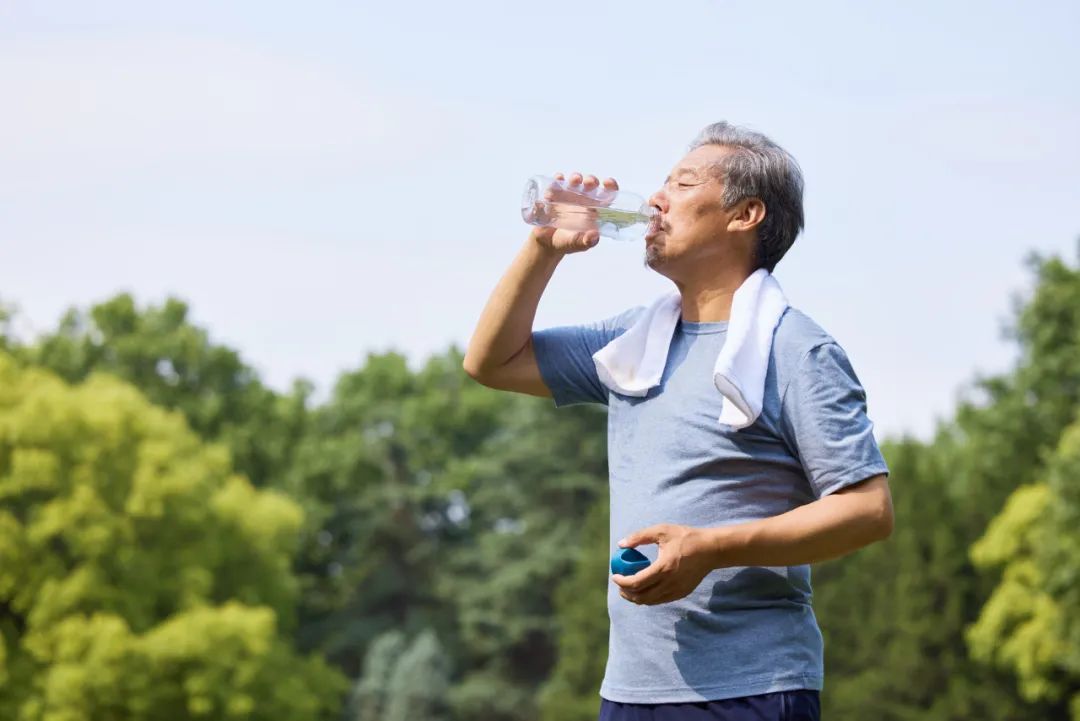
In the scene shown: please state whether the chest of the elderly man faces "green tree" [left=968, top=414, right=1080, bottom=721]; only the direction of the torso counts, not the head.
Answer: no

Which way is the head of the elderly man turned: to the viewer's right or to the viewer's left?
to the viewer's left

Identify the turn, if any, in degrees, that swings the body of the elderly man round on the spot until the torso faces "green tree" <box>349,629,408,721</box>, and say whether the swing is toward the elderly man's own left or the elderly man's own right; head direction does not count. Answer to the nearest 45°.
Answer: approximately 135° to the elderly man's own right

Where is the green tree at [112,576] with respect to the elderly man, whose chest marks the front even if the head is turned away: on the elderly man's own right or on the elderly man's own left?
on the elderly man's own right

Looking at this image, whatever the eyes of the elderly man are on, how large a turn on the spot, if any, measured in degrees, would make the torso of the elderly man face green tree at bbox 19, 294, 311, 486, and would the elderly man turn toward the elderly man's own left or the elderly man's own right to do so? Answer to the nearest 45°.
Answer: approximately 135° to the elderly man's own right

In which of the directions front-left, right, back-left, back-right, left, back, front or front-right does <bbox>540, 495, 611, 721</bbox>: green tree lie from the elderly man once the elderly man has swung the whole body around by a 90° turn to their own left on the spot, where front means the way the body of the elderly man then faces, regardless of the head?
back-left

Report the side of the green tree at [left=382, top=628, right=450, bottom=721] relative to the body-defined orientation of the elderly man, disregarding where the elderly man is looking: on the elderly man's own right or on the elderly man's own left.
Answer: on the elderly man's own right
